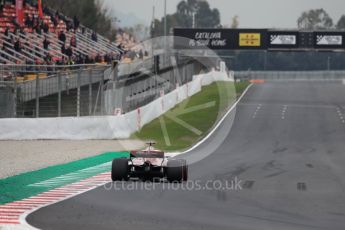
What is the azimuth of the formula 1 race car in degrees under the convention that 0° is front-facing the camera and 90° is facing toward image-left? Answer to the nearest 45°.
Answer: approximately 180°

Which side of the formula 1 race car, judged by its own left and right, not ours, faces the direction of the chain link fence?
front

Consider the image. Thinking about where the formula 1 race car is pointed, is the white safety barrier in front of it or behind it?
in front
